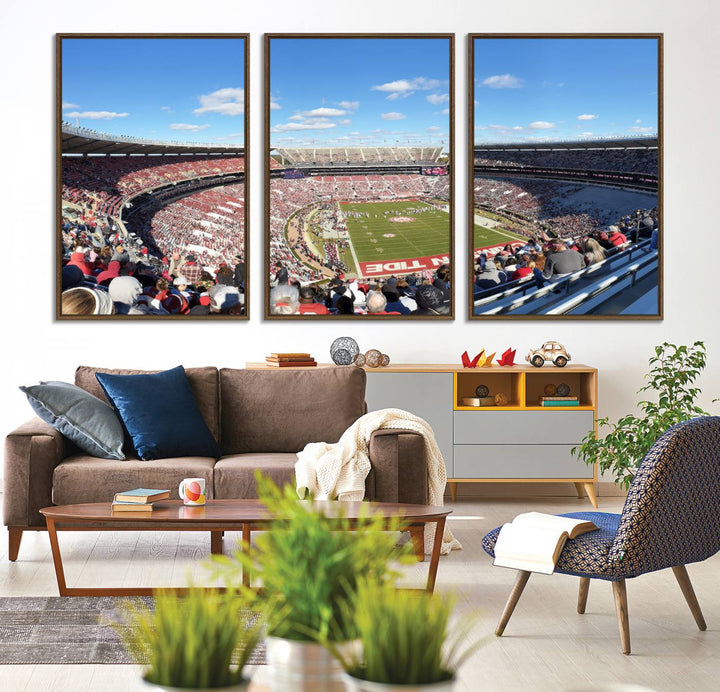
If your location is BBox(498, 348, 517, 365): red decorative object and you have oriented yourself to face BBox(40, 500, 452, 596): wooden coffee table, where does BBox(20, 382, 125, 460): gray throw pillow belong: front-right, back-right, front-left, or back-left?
front-right

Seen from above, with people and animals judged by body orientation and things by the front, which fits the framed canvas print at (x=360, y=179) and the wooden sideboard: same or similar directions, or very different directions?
same or similar directions

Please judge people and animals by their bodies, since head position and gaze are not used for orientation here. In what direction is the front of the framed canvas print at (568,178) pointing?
toward the camera

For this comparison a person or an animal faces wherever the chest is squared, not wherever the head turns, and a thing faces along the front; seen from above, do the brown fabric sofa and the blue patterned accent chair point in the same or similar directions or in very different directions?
very different directions

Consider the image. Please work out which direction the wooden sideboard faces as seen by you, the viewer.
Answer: facing the viewer

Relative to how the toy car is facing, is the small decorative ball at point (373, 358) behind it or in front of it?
in front

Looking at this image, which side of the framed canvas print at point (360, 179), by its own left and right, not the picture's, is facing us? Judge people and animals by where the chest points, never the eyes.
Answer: front

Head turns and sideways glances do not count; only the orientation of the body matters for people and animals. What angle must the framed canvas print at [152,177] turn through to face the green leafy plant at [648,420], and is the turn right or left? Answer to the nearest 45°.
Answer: approximately 45° to its left

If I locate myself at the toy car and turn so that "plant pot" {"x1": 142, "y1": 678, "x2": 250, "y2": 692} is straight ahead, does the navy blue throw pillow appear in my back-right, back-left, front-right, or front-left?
front-right

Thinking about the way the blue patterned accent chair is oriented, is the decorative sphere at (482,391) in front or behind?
in front
